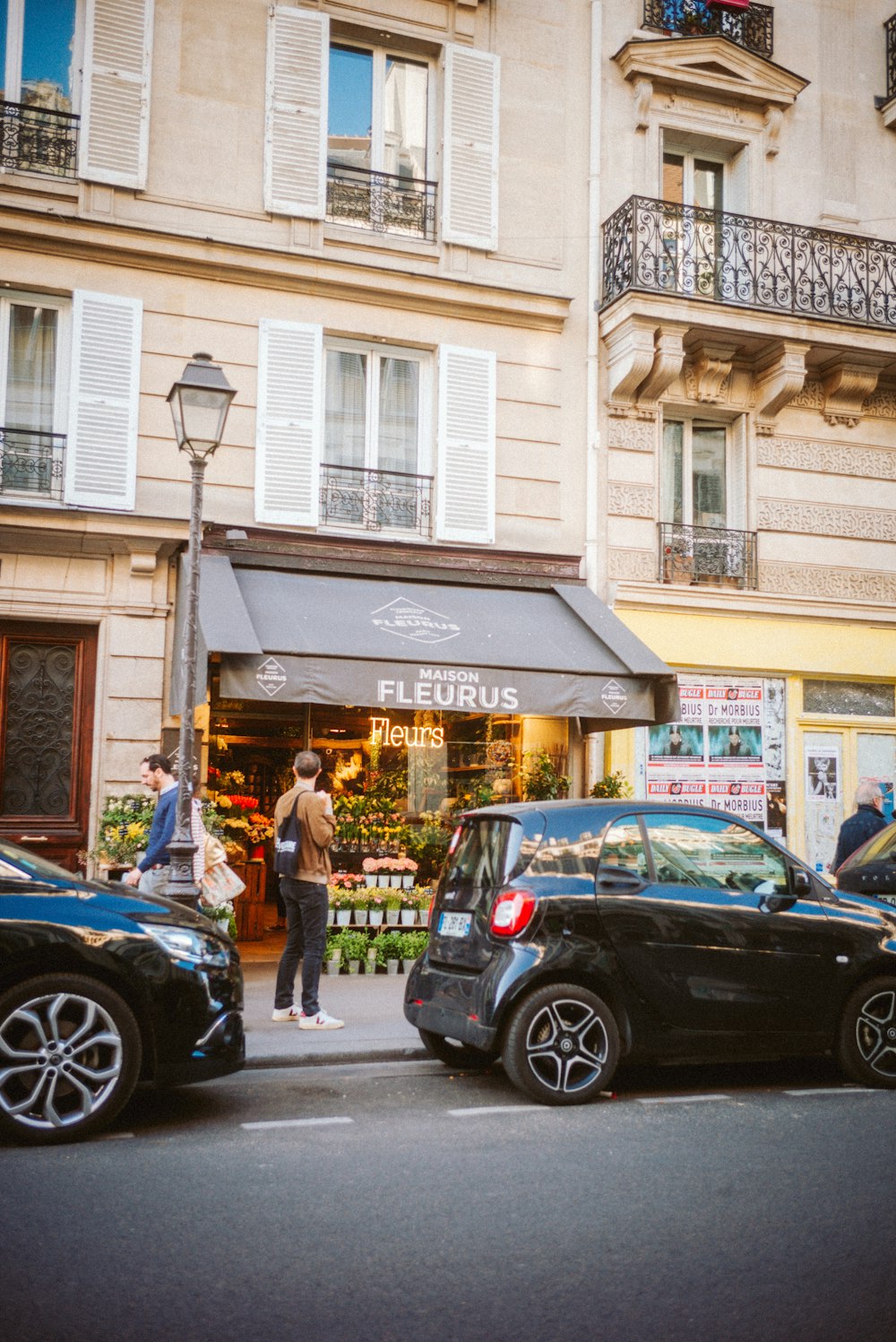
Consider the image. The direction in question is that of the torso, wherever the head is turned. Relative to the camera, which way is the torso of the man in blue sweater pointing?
to the viewer's left

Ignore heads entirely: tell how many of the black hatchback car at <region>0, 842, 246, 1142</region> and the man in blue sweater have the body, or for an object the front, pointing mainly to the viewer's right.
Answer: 1

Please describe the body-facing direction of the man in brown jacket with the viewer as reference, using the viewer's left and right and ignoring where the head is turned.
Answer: facing away from the viewer and to the right of the viewer

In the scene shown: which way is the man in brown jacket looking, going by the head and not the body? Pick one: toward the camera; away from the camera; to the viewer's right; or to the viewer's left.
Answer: away from the camera

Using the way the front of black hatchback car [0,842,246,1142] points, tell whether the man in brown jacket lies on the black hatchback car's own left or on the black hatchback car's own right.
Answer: on the black hatchback car's own left

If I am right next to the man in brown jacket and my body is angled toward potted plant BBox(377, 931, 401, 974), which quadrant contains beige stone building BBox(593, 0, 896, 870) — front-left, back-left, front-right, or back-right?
front-right

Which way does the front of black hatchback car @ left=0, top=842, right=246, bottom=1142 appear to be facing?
to the viewer's right

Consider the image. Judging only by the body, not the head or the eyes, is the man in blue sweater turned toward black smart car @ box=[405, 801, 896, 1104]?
no

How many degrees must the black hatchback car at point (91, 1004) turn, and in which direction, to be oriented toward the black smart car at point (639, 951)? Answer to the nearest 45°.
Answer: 0° — it already faces it

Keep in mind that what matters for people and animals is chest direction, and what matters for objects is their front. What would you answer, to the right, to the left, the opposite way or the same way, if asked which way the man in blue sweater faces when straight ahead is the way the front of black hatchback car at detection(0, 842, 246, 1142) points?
the opposite way

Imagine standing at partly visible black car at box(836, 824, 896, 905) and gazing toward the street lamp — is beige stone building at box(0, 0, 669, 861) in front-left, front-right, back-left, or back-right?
front-right

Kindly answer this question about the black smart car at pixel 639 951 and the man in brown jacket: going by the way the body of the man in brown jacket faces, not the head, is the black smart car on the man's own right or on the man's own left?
on the man's own right
